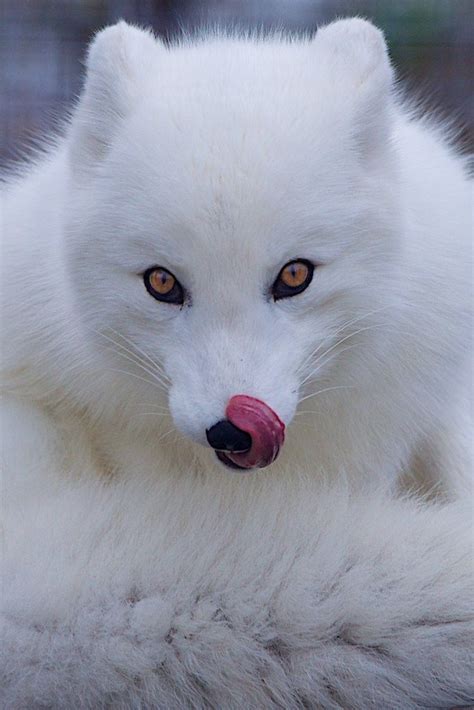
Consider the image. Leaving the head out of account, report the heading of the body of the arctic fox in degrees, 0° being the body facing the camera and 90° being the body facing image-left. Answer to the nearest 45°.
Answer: approximately 0°
